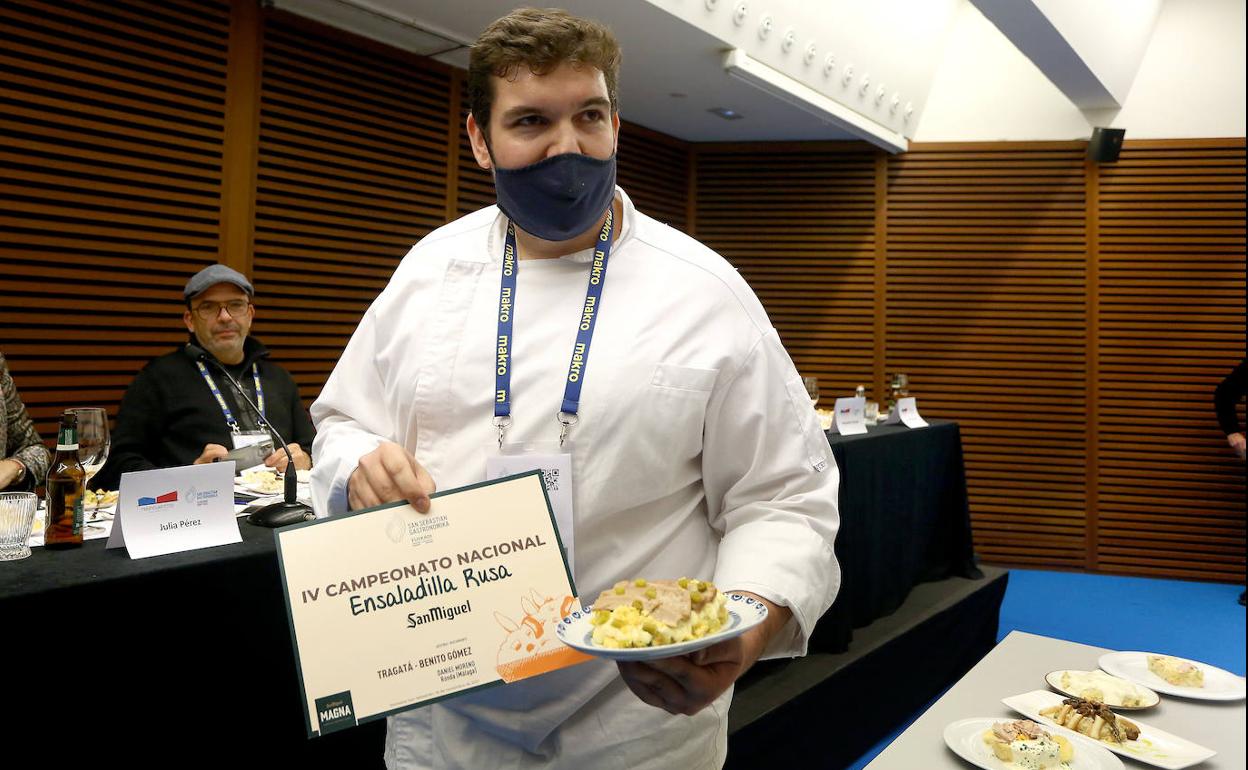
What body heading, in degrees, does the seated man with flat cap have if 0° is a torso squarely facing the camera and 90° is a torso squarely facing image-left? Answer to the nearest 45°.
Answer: approximately 315°

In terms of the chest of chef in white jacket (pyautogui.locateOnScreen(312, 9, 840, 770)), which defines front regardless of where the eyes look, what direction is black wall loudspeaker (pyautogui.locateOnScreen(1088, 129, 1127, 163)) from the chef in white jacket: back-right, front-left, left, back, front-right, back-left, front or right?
back-left

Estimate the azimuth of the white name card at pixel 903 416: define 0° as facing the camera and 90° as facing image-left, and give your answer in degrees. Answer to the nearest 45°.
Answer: approximately 315°

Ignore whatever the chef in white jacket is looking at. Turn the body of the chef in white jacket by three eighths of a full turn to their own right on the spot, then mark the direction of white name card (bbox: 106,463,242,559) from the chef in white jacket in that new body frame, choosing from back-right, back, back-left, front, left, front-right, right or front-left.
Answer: front

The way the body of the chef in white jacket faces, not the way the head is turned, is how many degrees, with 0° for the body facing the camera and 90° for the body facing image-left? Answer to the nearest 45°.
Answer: approximately 0°

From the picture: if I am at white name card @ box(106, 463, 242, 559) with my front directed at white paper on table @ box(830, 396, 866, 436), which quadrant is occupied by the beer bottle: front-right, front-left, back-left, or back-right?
back-left

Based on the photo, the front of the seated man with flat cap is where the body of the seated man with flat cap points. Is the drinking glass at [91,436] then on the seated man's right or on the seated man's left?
on the seated man's right

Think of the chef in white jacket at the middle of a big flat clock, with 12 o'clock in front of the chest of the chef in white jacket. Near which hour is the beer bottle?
The beer bottle is roughly at 4 o'clock from the chef in white jacket.

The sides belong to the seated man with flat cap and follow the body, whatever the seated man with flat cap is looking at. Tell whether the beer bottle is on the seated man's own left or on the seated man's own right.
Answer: on the seated man's own right
